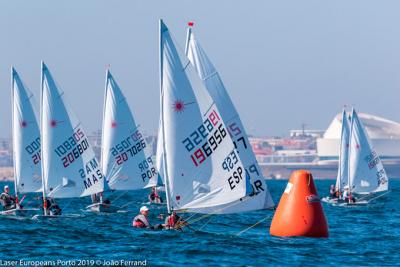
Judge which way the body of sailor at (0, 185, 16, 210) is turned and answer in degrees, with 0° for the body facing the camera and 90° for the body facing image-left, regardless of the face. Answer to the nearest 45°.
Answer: approximately 315°

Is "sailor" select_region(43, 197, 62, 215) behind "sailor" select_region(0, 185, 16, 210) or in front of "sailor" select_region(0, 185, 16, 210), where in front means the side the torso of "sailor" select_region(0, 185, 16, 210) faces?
in front
